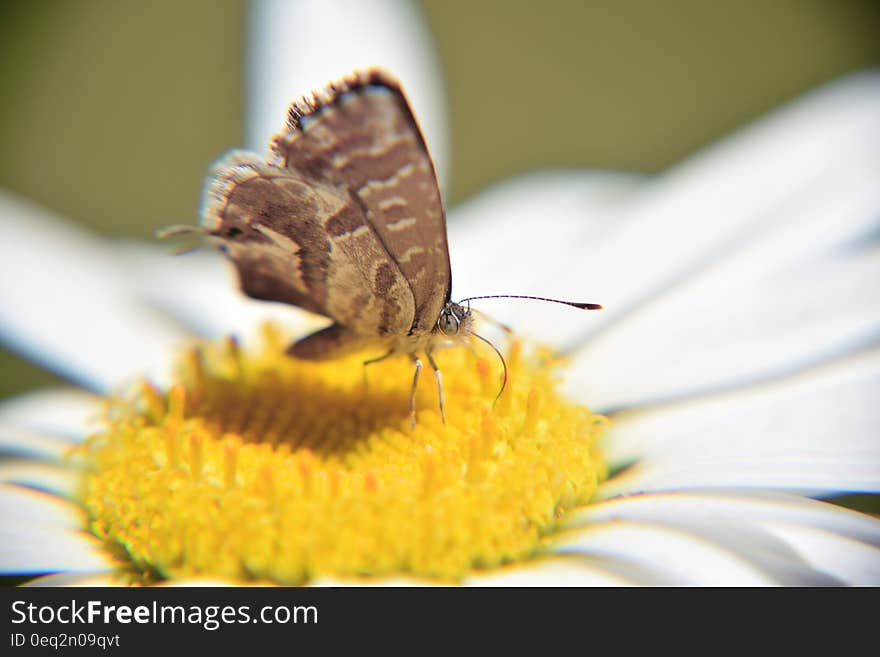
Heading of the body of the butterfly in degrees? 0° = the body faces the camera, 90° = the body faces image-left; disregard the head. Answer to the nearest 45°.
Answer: approximately 270°
